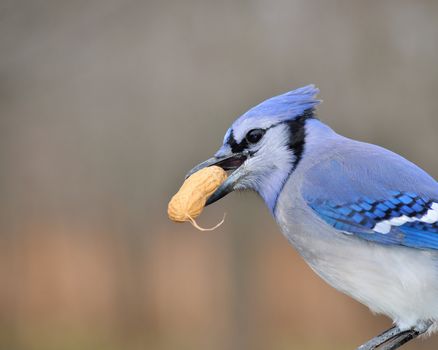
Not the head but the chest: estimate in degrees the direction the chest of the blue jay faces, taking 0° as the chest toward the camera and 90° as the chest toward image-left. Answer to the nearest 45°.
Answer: approximately 90°
